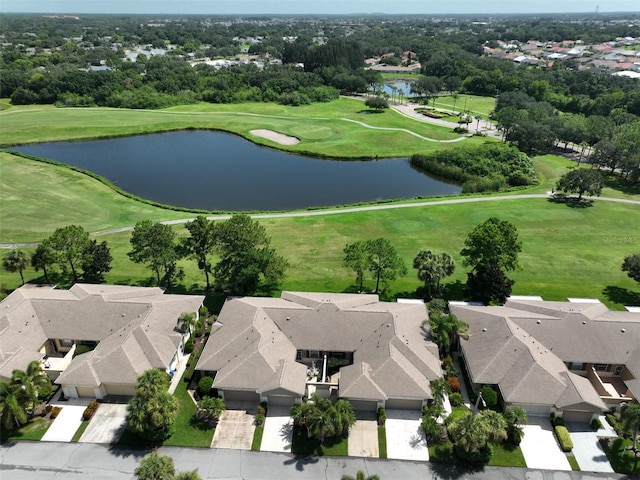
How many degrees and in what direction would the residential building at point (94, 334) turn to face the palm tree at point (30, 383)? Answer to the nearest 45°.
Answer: approximately 45° to its right

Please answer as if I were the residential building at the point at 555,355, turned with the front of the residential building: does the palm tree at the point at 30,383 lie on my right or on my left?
on my right

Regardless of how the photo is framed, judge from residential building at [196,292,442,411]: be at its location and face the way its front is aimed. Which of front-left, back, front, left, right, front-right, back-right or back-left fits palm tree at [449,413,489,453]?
front-left

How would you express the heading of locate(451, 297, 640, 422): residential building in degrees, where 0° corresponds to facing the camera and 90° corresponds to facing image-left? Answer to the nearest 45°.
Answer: approximately 0°

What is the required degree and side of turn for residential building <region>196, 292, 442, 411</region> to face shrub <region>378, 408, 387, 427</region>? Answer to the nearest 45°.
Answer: approximately 45° to its left

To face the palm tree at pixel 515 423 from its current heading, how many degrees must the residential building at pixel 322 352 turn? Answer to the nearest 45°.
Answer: approximately 45° to its left

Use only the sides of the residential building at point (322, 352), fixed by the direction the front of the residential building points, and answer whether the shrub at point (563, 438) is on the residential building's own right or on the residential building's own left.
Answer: on the residential building's own left

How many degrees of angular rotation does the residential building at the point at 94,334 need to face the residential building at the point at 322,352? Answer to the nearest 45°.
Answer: approximately 45° to its left

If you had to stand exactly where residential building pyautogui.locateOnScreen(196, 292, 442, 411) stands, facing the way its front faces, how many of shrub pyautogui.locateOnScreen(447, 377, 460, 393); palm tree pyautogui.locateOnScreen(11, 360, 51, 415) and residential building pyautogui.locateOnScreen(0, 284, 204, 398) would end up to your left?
1

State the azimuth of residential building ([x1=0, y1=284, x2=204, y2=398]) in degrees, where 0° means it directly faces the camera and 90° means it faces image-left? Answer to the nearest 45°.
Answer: approximately 0°

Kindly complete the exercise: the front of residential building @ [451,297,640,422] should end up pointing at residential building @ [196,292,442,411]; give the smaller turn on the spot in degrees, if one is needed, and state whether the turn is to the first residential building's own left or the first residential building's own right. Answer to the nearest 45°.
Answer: approximately 45° to the first residential building's own right

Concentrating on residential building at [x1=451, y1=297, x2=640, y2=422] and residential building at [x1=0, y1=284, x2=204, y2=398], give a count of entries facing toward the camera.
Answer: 2
